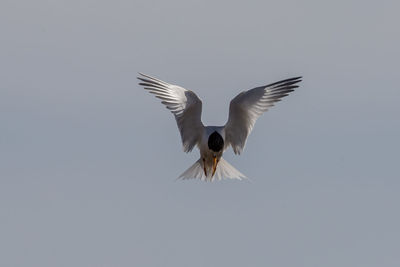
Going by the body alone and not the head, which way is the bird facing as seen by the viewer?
toward the camera
